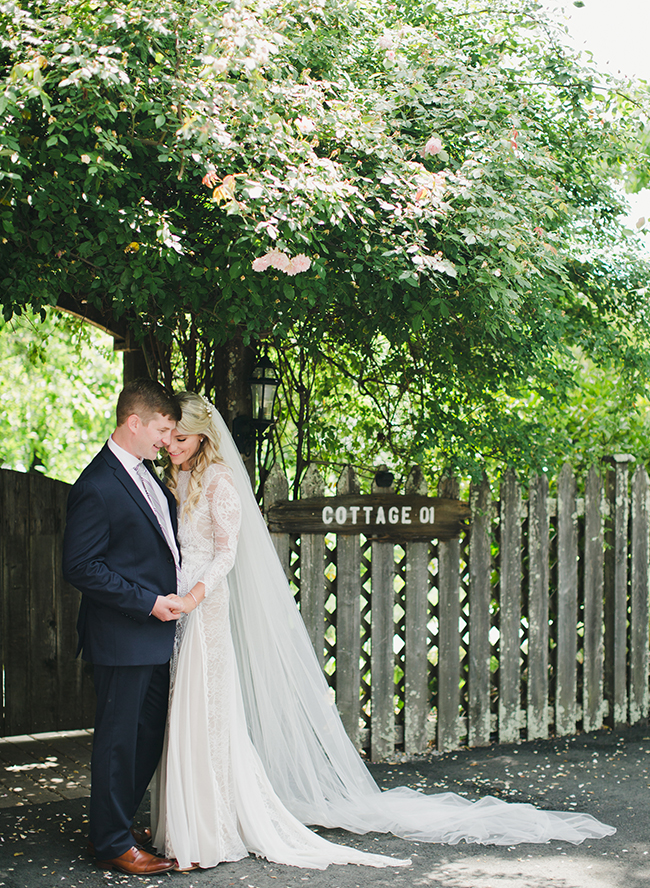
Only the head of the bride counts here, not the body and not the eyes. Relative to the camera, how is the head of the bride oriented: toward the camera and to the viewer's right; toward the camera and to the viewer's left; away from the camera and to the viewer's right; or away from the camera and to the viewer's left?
toward the camera and to the viewer's left

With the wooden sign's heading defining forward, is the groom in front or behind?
in front

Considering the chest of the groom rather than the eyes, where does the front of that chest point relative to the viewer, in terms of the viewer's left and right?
facing to the right of the viewer

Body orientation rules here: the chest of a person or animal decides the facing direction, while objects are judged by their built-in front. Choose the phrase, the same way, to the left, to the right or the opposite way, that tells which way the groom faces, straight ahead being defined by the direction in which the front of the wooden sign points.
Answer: to the left

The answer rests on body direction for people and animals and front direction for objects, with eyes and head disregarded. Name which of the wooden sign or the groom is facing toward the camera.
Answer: the wooden sign

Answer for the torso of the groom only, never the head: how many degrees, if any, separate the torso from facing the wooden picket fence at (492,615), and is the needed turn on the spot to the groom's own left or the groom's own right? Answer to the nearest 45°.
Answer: approximately 45° to the groom's own left

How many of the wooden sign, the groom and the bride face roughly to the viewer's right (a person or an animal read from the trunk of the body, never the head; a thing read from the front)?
1

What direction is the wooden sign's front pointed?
toward the camera

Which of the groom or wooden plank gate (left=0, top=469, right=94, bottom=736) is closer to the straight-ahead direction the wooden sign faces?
the groom

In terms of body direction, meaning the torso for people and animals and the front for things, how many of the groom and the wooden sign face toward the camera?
1
